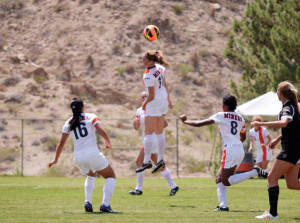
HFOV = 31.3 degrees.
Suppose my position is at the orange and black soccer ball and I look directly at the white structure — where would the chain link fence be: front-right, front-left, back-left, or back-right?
front-left

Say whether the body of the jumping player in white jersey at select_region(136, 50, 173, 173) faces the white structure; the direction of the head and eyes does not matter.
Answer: no

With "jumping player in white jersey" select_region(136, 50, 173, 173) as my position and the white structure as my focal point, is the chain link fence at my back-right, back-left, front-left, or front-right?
front-left
